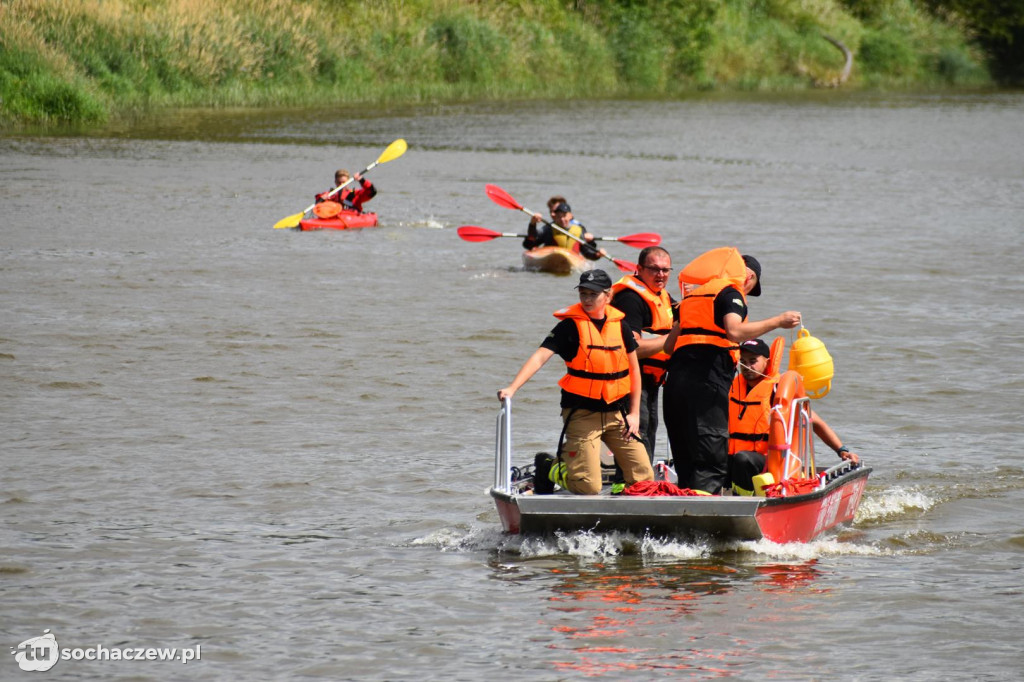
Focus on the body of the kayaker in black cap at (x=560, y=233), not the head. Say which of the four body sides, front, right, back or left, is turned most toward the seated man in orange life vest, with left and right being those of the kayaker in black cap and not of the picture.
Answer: front

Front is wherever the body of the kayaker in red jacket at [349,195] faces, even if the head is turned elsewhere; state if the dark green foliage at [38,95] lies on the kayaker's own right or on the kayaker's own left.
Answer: on the kayaker's own right

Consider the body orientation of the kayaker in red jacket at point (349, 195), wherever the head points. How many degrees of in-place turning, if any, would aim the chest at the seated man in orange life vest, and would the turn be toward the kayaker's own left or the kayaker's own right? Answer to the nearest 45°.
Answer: approximately 45° to the kayaker's own left

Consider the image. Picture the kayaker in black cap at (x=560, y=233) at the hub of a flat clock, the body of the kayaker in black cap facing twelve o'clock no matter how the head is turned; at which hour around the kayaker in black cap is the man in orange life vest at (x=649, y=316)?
The man in orange life vest is roughly at 12 o'clock from the kayaker in black cap.

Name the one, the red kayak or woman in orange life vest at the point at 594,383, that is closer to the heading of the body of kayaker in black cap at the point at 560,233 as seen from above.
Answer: the woman in orange life vest

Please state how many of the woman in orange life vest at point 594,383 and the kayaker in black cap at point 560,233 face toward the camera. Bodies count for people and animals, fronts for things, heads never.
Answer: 2

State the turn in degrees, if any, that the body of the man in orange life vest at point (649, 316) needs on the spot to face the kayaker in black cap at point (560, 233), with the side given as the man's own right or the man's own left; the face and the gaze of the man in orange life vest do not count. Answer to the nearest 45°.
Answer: approximately 135° to the man's own left

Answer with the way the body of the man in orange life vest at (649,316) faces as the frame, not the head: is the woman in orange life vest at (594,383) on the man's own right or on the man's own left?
on the man's own right

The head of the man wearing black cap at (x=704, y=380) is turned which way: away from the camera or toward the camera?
away from the camera

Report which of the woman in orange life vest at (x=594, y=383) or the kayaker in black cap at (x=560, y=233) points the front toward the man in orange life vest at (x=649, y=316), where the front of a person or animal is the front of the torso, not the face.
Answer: the kayaker in black cap

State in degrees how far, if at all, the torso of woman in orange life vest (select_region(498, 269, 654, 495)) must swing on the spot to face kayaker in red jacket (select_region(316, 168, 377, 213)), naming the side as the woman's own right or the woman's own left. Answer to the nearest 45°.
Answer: approximately 180°

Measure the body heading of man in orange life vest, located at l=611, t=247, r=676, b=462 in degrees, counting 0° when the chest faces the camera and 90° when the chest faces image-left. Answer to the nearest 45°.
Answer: approximately 315°
